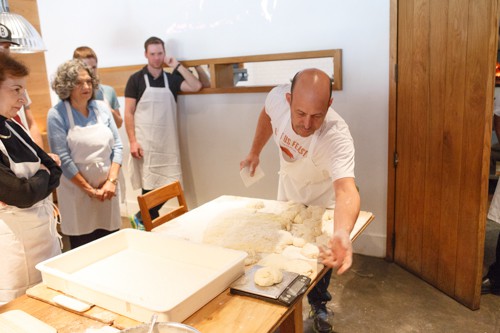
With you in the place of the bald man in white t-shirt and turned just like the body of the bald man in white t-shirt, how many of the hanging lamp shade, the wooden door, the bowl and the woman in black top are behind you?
1

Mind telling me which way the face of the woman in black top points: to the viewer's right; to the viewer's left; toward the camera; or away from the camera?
to the viewer's right

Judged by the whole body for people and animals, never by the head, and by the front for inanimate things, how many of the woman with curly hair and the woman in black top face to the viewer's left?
0

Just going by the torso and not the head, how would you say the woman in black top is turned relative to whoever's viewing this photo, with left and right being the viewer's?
facing the viewer and to the right of the viewer

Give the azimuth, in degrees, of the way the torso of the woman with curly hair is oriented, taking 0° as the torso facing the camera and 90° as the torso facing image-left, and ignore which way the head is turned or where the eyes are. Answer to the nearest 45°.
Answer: approximately 315°

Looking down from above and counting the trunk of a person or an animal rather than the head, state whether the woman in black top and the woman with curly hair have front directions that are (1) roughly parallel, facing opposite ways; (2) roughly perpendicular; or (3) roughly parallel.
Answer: roughly parallel

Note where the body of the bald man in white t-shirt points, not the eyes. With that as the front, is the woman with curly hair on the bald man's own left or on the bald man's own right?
on the bald man's own right

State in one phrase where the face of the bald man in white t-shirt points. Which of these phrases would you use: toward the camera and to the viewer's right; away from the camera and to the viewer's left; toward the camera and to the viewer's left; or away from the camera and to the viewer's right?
toward the camera and to the viewer's left

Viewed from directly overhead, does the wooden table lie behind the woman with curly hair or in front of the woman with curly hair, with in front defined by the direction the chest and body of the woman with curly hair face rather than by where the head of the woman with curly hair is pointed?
in front

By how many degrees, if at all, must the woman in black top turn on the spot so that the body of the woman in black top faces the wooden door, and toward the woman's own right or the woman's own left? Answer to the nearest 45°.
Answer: approximately 45° to the woman's own left

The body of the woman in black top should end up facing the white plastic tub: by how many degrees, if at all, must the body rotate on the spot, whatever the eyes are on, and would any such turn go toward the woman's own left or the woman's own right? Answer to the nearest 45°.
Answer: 0° — they already face it

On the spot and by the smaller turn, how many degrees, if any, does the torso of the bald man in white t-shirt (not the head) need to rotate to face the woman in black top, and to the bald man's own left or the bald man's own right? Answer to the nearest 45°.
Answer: approximately 45° to the bald man's own right

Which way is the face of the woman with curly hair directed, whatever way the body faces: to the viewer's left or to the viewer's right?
to the viewer's right
